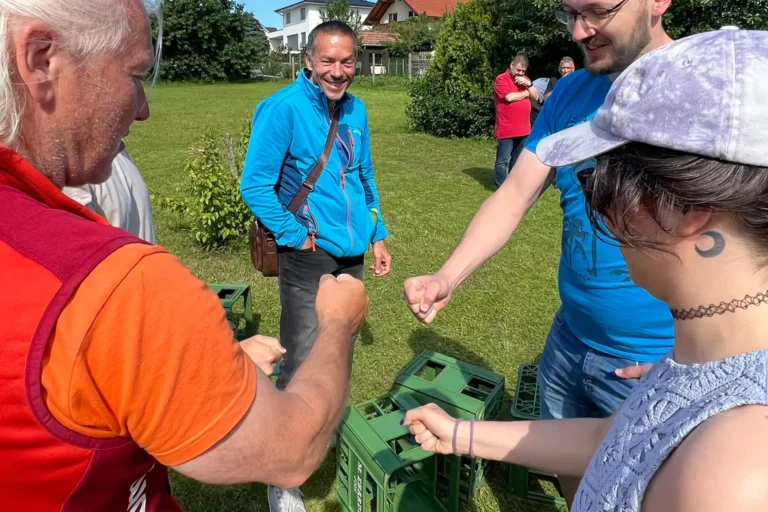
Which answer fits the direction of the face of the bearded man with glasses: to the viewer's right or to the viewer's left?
to the viewer's left

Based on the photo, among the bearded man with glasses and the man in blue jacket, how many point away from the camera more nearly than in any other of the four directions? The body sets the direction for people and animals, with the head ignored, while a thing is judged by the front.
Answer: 0

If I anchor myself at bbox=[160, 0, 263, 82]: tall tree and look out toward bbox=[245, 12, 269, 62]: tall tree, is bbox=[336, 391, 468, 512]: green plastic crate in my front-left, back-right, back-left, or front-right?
back-right

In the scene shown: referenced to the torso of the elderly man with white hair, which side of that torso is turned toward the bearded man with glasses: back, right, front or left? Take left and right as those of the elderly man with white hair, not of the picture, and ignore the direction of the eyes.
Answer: front

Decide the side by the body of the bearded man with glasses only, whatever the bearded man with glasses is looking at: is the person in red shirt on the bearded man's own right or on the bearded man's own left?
on the bearded man's own right

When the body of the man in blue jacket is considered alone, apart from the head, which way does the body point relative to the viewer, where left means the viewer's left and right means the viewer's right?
facing the viewer and to the right of the viewer

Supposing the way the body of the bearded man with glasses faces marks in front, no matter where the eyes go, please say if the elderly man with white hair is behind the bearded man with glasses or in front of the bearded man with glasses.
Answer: in front

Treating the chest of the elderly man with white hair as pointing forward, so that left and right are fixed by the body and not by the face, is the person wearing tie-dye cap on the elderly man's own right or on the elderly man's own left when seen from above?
on the elderly man's own right

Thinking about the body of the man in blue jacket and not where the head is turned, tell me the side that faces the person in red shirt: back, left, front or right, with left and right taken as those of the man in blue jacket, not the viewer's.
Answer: left

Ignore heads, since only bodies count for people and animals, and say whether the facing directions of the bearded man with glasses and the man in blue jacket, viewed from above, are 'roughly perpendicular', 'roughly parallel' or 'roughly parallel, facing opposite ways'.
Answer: roughly perpendicular

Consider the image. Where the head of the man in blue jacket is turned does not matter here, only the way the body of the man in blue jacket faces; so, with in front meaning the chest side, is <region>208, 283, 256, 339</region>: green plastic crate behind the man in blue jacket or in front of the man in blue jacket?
behind
